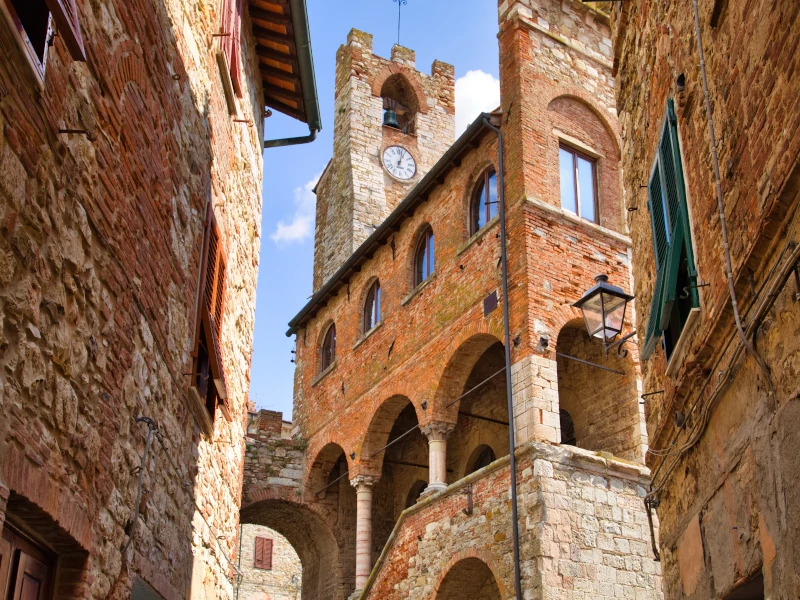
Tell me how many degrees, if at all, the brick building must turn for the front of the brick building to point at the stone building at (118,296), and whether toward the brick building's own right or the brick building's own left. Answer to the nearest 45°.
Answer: approximately 45° to the brick building's own left

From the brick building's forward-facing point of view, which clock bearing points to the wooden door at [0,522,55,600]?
The wooden door is roughly at 11 o'clock from the brick building.

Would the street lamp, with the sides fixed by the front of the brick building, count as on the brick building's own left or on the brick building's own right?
on the brick building's own left

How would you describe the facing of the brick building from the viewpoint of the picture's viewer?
facing the viewer and to the left of the viewer
